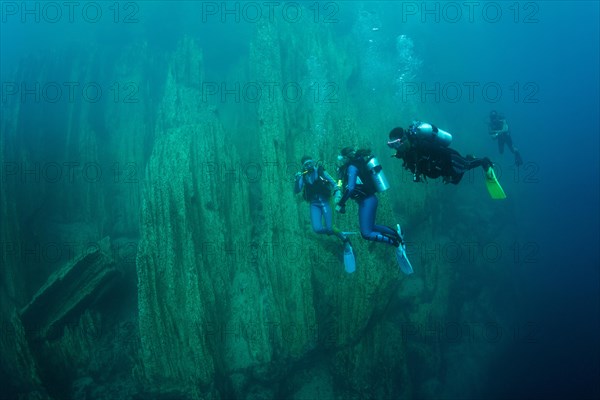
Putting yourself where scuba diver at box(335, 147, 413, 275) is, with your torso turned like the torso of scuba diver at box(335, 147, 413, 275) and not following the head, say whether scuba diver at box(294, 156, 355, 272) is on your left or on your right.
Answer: on your right

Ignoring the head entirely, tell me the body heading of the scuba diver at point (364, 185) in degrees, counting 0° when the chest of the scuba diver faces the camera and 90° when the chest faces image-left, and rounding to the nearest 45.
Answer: approximately 90°

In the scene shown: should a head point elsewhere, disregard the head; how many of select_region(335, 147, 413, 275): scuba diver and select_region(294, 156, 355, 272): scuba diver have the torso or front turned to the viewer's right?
0

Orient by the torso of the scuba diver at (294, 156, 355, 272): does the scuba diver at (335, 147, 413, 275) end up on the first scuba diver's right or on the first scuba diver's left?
on the first scuba diver's left

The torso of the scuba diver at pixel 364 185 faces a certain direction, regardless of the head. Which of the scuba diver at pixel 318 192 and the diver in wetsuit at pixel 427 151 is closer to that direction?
the scuba diver

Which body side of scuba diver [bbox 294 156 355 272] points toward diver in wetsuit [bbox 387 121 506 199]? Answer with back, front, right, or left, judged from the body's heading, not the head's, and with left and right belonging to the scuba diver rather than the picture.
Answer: left

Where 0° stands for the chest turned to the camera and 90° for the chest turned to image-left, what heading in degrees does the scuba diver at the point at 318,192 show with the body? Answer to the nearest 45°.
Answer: approximately 45°
